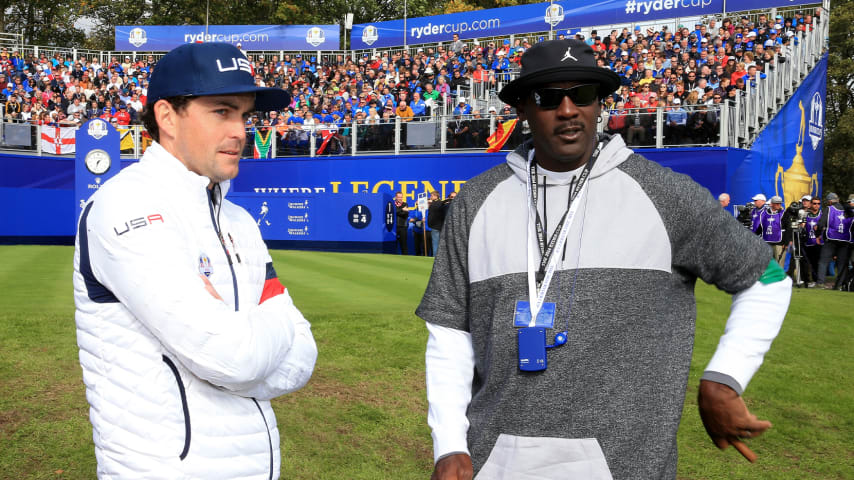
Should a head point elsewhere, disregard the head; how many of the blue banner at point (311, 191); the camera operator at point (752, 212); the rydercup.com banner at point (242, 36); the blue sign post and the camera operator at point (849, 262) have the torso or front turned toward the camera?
3

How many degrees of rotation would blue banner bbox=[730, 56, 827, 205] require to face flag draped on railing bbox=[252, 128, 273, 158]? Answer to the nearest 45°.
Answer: approximately 45° to its right

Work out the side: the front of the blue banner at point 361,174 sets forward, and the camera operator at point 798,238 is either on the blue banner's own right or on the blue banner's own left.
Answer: on the blue banner's own left

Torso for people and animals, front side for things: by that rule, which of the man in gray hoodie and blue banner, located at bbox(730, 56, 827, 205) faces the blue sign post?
the blue banner

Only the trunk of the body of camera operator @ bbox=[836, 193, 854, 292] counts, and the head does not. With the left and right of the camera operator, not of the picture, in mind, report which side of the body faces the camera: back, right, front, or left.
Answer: left

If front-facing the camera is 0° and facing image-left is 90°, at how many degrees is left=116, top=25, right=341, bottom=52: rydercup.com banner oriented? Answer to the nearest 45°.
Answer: approximately 0°

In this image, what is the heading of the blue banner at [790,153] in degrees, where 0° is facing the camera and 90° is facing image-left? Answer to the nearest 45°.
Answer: approximately 45°

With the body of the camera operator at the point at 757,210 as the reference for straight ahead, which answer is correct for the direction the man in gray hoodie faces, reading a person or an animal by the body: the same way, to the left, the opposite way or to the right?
to the left

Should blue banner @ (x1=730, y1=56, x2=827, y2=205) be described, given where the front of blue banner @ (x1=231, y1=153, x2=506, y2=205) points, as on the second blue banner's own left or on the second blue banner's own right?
on the second blue banner's own left

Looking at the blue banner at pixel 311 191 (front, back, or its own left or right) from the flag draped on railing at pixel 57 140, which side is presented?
right
